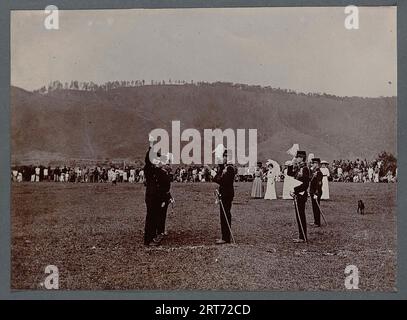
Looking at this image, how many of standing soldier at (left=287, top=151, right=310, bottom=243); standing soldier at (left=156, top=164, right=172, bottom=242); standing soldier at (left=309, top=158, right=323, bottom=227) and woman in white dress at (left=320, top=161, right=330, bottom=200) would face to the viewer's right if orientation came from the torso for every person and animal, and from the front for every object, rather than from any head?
1

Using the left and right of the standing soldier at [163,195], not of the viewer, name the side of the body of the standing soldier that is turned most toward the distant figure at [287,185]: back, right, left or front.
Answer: front

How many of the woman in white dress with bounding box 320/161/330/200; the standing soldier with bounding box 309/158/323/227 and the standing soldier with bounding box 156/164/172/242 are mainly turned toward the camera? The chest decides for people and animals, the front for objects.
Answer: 1

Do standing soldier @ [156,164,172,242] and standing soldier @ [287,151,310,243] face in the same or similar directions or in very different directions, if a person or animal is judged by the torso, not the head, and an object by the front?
very different directions

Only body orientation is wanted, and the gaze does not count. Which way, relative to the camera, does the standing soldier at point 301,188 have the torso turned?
to the viewer's left

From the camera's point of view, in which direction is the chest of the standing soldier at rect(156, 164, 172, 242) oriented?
to the viewer's right

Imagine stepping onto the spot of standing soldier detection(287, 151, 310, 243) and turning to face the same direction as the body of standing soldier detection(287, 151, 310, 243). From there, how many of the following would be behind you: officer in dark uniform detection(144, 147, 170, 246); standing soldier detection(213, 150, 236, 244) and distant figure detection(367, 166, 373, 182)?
1

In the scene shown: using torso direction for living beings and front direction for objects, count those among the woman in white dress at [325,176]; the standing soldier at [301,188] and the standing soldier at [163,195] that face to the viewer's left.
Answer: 1

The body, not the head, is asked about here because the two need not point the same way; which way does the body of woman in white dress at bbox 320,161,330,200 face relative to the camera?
toward the camera

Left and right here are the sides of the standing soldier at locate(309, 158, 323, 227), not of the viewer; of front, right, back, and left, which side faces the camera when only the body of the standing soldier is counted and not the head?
left

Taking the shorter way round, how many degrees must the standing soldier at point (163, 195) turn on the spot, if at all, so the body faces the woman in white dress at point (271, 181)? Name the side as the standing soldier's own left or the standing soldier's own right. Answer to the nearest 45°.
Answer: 0° — they already face them

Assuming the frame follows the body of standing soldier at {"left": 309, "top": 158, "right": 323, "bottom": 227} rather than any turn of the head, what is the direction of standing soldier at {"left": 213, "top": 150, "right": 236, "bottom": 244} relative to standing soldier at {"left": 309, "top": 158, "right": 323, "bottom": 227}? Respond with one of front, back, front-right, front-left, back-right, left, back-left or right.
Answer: front

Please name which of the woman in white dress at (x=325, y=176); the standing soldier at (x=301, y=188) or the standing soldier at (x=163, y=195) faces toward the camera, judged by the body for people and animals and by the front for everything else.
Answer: the woman in white dress

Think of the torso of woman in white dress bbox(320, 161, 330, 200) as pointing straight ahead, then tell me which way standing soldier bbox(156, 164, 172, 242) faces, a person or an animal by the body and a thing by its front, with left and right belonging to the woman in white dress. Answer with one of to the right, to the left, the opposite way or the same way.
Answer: to the left

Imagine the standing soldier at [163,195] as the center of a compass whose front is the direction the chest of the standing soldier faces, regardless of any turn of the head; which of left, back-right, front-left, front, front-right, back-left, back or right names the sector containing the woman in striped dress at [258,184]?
front
